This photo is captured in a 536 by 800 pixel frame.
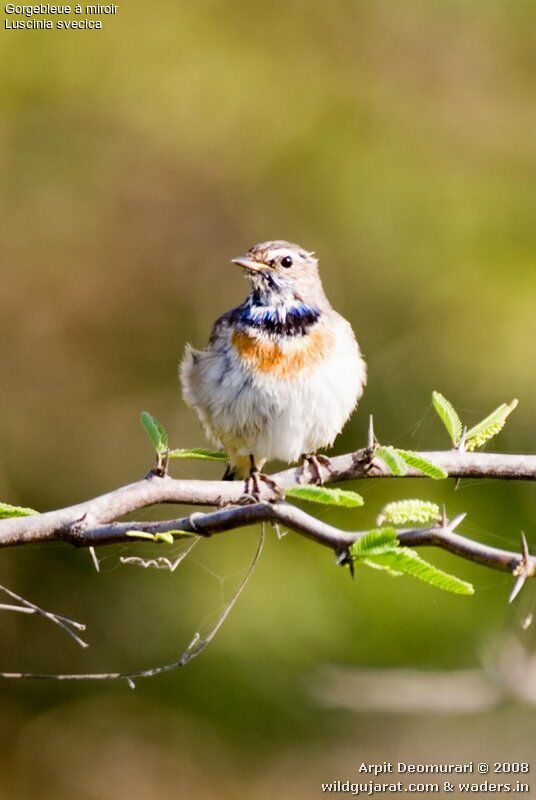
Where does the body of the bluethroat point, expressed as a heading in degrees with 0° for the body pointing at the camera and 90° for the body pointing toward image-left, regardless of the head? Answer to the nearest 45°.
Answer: approximately 0°
